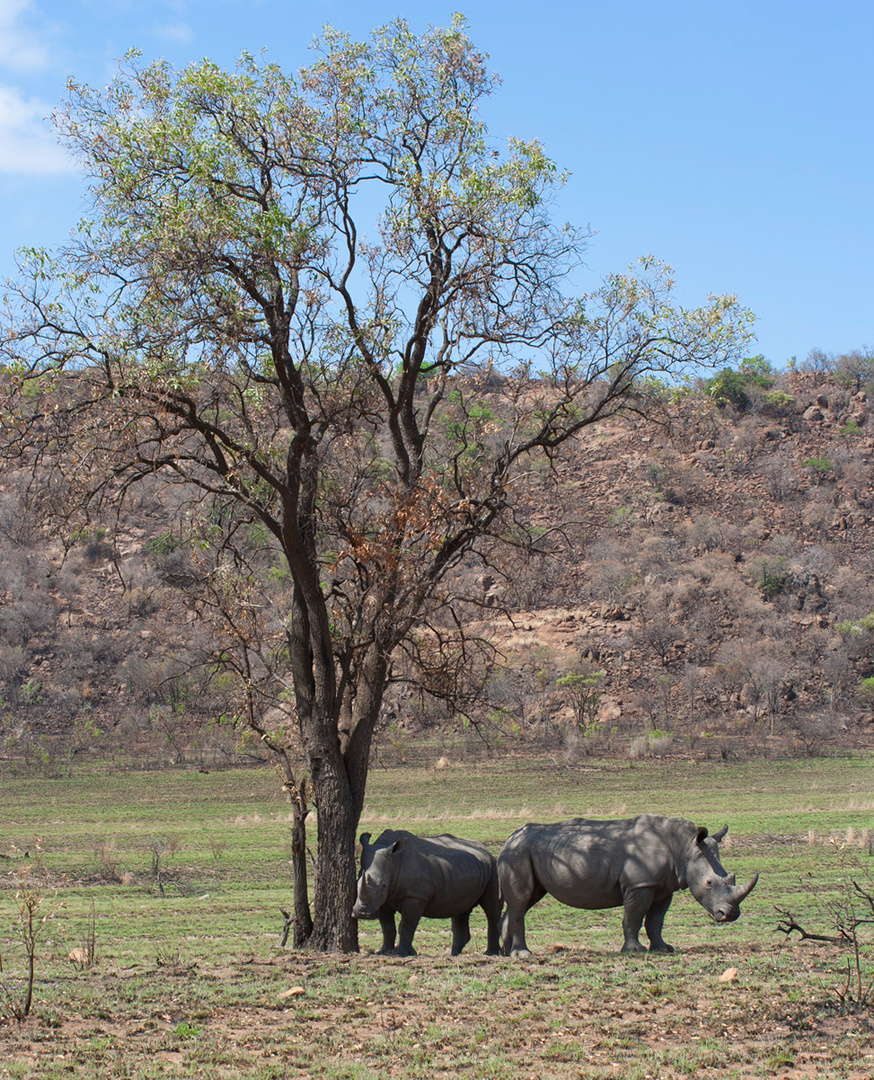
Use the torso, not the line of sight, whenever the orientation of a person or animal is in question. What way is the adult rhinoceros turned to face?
to the viewer's right

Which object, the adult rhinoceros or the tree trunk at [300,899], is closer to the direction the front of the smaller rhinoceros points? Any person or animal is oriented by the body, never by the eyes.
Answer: the tree trunk

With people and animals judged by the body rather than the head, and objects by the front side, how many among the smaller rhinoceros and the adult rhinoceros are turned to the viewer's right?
1

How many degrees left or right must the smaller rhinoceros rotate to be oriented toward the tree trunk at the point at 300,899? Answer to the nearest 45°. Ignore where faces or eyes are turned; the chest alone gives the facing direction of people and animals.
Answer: approximately 45° to its right

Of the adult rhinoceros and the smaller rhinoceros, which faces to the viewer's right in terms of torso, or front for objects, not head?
the adult rhinoceros

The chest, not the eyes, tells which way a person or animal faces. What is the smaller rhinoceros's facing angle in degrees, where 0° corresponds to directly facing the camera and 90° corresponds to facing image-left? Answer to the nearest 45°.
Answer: approximately 45°

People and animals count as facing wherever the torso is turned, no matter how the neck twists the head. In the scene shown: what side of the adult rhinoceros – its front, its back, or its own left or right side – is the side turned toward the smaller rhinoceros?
back

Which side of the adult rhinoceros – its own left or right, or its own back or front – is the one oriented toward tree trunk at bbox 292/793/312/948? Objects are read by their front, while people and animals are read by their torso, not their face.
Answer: back
